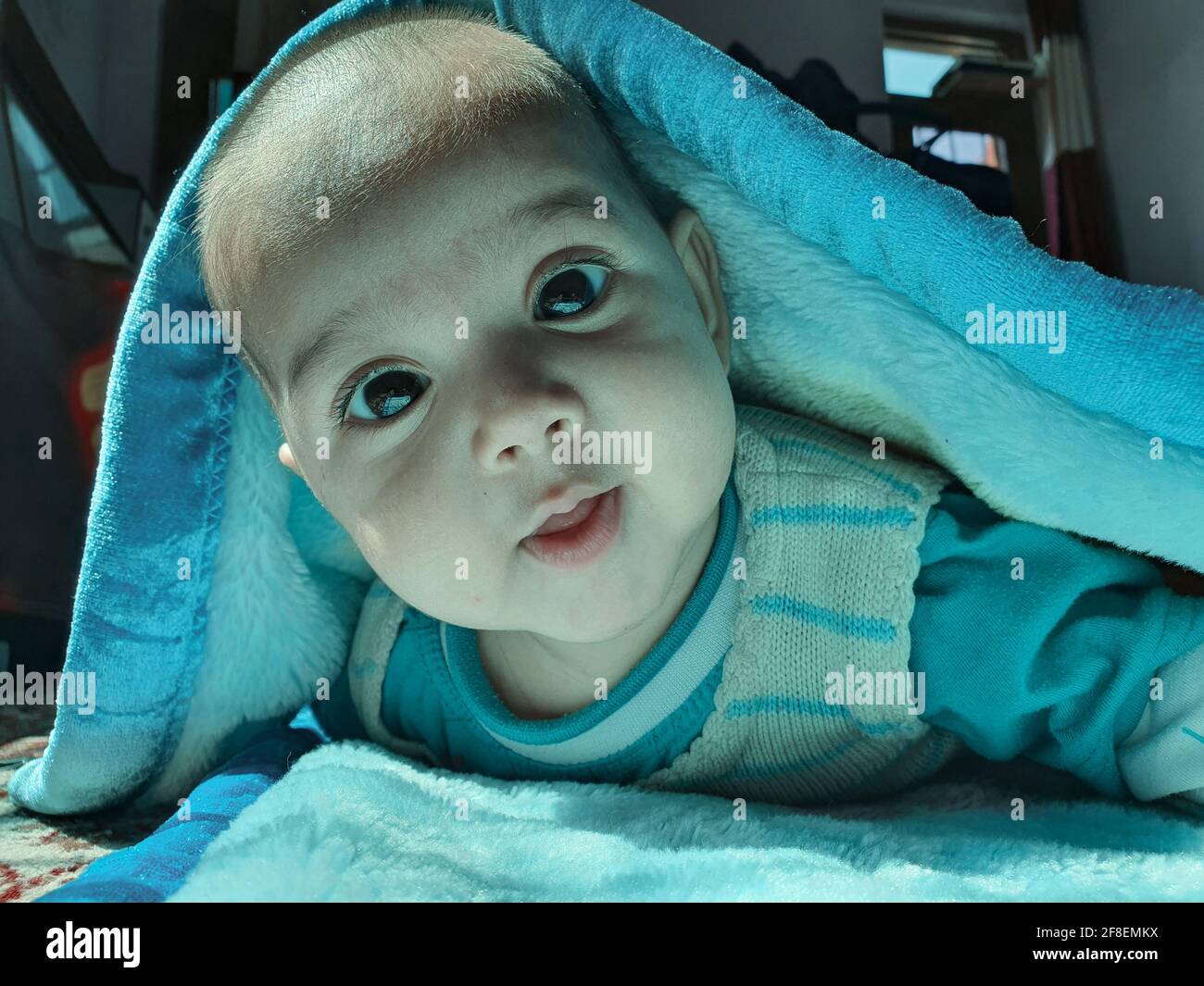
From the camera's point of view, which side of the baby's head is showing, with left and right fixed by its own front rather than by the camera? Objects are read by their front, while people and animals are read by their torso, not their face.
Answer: front
